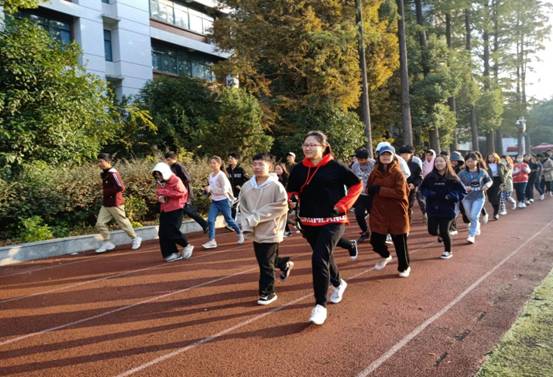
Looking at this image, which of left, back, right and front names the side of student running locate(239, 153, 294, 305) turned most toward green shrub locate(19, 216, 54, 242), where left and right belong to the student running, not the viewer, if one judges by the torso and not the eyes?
right

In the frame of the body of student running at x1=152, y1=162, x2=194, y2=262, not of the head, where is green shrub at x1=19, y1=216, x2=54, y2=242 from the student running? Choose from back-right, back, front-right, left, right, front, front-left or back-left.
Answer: right

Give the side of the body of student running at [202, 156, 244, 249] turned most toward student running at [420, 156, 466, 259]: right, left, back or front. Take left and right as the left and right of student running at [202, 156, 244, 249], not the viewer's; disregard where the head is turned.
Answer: left

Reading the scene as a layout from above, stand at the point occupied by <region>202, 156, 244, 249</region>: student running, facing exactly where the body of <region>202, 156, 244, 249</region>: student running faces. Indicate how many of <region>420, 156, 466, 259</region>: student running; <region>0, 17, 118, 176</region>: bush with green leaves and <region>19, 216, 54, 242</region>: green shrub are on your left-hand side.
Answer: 1

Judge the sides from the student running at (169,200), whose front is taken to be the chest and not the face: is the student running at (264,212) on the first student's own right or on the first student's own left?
on the first student's own left

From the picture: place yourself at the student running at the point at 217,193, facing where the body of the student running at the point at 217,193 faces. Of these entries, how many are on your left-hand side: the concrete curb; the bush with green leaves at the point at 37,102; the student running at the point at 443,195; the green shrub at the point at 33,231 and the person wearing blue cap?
2

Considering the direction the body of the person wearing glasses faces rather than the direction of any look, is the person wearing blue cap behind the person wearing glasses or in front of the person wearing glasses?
behind

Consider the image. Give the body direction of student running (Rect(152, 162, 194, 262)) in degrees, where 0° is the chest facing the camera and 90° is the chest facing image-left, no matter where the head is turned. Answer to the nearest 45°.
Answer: approximately 45°
